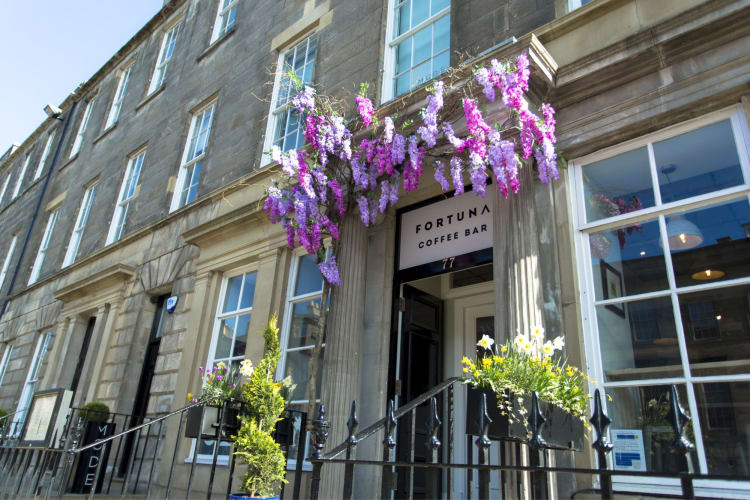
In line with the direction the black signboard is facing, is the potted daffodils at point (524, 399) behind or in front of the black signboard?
in front

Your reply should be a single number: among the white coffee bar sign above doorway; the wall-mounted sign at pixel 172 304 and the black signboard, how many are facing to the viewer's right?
0

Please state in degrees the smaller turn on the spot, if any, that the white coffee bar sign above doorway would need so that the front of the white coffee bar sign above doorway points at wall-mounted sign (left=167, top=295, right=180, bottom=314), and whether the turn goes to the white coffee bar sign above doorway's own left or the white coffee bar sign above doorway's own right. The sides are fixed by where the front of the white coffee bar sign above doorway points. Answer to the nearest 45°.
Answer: approximately 90° to the white coffee bar sign above doorway's own right

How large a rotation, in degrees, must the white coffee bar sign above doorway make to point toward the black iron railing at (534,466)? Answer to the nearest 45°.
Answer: approximately 45° to its left

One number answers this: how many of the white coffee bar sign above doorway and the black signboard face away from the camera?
0

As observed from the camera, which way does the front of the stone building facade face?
facing the viewer and to the left of the viewer

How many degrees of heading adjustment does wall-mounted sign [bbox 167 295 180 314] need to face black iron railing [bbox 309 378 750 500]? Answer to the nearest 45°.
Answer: approximately 45° to its left

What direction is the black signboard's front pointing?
toward the camera

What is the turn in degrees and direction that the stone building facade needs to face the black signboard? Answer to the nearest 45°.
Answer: approximately 90° to its right

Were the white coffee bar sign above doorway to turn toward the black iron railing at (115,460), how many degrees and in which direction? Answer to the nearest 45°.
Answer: approximately 45° to its right

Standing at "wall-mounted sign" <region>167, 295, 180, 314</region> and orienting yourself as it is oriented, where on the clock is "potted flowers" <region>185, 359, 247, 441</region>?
The potted flowers is roughly at 10 o'clock from the wall-mounted sign.

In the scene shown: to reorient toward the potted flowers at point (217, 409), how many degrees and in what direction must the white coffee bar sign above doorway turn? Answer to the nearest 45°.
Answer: approximately 45° to its right

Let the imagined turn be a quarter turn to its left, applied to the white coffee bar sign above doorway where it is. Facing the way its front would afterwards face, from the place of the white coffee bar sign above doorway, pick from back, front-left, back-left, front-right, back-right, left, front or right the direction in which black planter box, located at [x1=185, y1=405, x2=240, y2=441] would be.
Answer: back-right

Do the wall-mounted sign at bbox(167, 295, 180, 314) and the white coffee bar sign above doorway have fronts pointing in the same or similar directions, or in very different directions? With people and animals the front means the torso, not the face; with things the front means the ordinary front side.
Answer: same or similar directions

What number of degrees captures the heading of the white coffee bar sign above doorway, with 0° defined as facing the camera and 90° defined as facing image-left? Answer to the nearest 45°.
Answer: approximately 45°
